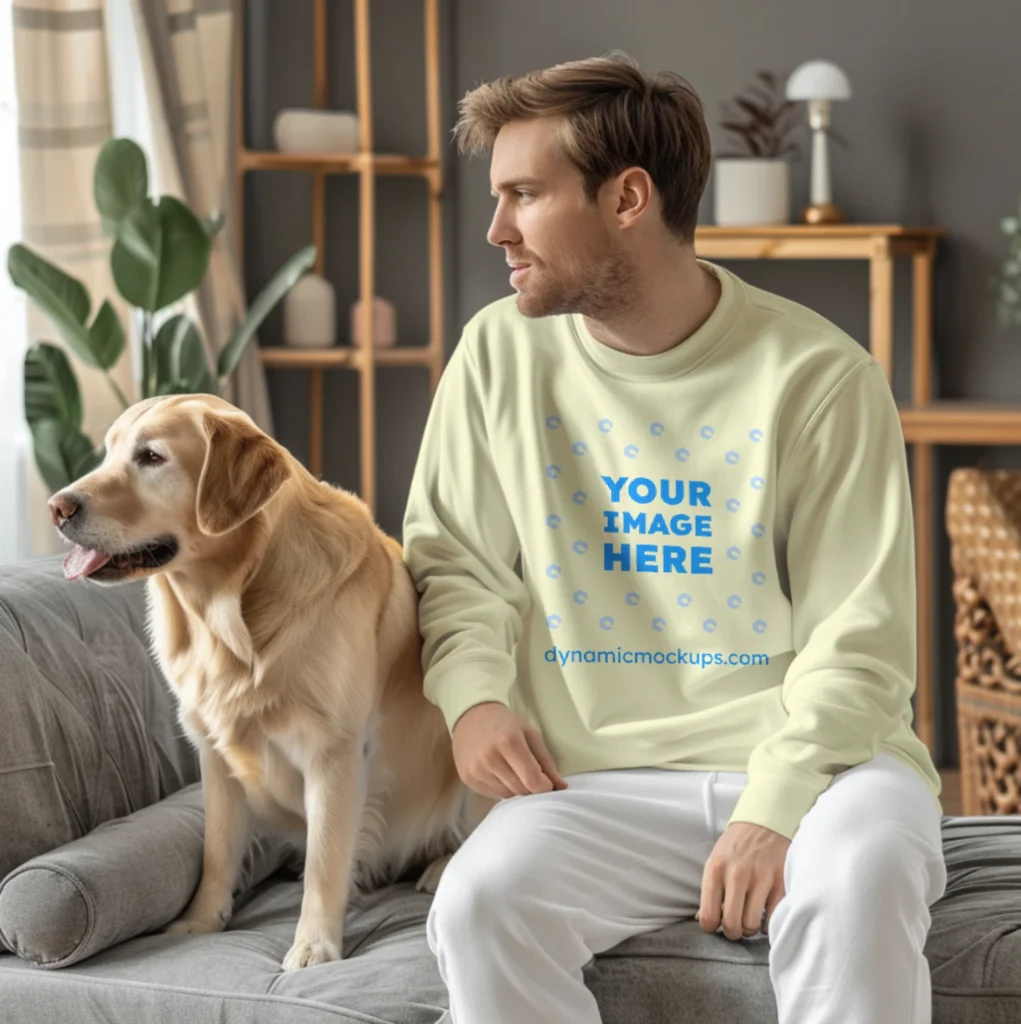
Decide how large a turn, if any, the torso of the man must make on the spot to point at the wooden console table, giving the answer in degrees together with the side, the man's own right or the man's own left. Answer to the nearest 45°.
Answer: approximately 180°

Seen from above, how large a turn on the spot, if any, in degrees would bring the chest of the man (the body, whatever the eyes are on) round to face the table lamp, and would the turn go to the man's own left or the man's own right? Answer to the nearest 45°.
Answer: approximately 180°

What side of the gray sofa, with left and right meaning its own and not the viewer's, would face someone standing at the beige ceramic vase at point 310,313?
back

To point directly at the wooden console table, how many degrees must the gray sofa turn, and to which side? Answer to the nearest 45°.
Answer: approximately 135° to its left

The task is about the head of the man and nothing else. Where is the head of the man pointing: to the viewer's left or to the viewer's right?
to the viewer's left

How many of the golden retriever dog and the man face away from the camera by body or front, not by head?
0

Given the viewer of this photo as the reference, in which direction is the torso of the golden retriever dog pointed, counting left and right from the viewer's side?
facing the viewer and to the left of the viewer

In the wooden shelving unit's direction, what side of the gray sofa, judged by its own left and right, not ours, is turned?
back

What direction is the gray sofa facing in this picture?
toward the camera

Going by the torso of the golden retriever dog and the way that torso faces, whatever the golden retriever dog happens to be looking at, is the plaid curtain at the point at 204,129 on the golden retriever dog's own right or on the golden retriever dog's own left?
on the golden retriever dog's own right

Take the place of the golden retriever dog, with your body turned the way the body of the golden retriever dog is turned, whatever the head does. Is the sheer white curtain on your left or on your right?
on your right

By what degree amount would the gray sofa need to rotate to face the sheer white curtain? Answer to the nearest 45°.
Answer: approximately 180°
